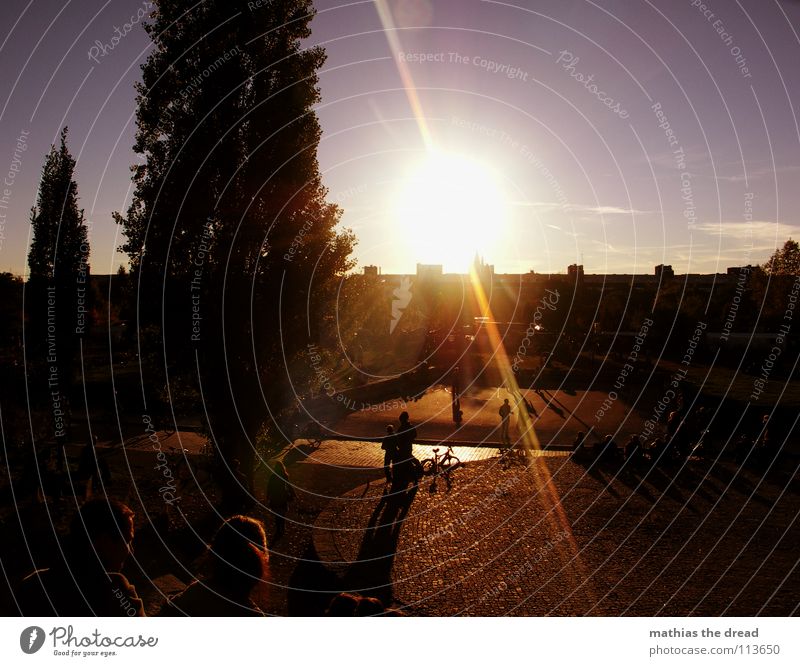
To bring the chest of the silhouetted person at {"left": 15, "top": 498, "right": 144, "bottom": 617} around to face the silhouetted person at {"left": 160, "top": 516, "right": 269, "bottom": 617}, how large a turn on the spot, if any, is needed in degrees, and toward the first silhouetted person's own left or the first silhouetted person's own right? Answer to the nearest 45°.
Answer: approximately 90° to the first silhouetted person's own right

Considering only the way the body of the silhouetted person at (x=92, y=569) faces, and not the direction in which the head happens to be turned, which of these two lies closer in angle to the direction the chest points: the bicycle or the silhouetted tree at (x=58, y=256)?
the bicycle

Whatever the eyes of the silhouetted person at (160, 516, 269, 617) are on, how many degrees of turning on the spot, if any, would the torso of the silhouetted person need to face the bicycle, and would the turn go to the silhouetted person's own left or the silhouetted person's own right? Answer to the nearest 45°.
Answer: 0° — they already face it

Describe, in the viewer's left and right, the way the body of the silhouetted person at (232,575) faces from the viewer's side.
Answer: facing away from the viewer and to the right of the viewer

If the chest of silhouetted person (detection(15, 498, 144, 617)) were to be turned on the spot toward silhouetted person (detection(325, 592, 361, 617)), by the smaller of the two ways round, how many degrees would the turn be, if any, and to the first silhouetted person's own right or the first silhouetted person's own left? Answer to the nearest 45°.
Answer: approximately 45° to the first silhouetted person's own right

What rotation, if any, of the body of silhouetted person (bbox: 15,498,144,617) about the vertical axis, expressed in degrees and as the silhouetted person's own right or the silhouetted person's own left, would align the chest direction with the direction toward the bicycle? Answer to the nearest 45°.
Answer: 0° — they already face it

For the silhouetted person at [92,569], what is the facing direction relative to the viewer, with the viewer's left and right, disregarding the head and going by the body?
facing away from the viewer and to the right of the viewer
